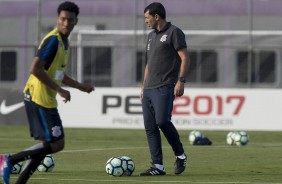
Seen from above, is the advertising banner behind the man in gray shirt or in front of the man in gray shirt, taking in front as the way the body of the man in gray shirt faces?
behind

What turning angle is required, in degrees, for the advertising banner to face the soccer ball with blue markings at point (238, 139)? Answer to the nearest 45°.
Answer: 0° — it already faces it

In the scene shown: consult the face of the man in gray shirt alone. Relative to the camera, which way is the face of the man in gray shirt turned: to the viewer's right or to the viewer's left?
to the viewer's left

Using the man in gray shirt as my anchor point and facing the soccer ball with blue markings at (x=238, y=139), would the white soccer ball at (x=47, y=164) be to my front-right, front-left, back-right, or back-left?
back-left
